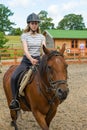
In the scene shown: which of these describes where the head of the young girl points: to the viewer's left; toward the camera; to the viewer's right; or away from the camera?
toward the camera

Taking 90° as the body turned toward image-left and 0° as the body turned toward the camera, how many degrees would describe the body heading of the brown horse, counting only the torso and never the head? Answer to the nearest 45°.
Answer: approximately 315°
